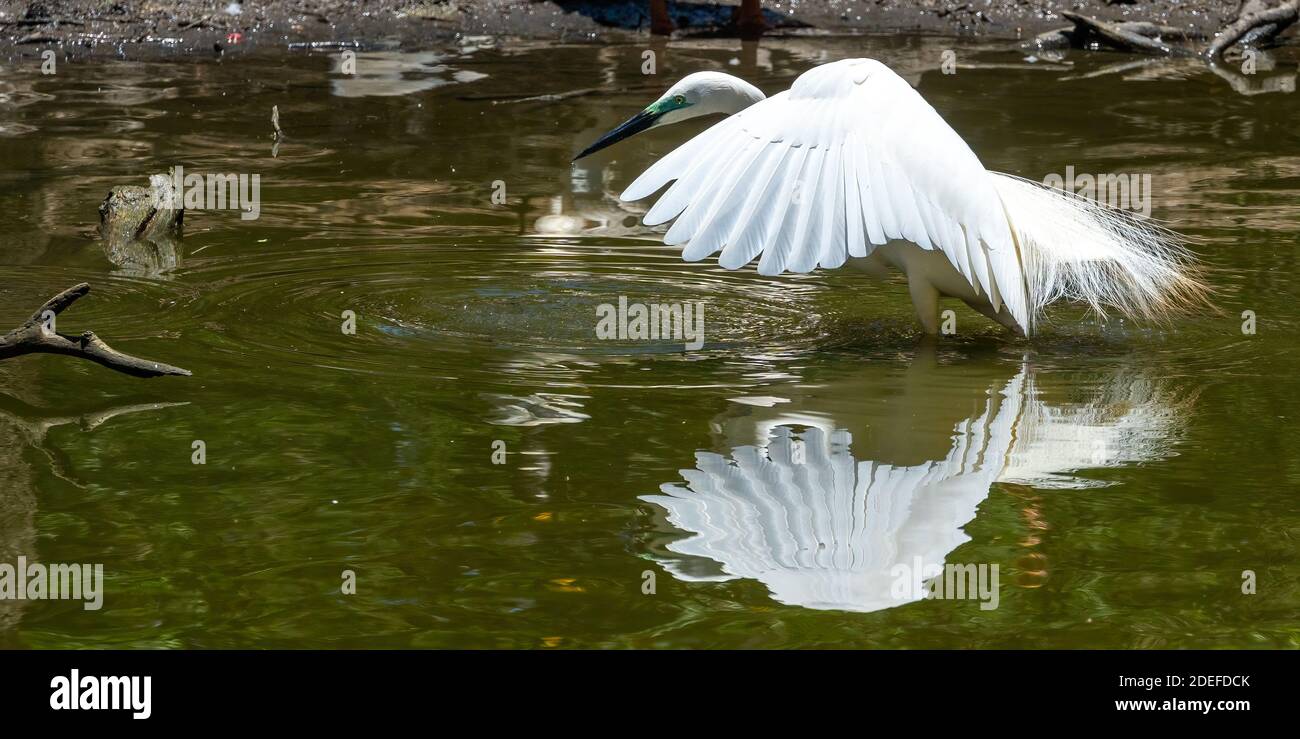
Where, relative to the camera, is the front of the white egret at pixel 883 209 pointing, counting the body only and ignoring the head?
to the viewer's left

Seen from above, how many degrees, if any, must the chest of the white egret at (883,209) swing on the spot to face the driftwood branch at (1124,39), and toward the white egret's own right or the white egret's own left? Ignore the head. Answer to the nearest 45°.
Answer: approximately 90° to the white egret's own right

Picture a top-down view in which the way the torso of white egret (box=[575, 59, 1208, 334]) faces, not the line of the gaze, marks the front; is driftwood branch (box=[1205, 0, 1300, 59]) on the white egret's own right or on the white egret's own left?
on the white egret's own right

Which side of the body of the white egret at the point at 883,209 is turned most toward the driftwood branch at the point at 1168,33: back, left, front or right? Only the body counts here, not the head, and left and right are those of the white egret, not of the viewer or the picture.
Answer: right

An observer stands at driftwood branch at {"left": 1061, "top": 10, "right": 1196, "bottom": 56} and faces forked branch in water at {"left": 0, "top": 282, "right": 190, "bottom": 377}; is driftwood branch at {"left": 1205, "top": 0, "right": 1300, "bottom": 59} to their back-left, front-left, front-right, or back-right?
back-left
